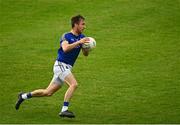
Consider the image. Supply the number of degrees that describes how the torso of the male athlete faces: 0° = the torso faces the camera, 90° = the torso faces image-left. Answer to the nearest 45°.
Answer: approximately 270°
